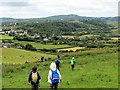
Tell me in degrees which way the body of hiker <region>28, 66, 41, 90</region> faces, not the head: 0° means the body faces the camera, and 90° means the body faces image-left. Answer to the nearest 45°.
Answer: approximately 180°

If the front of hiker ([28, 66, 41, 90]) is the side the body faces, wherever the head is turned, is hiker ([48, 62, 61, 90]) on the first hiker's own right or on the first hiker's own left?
on the first hiker's own right
